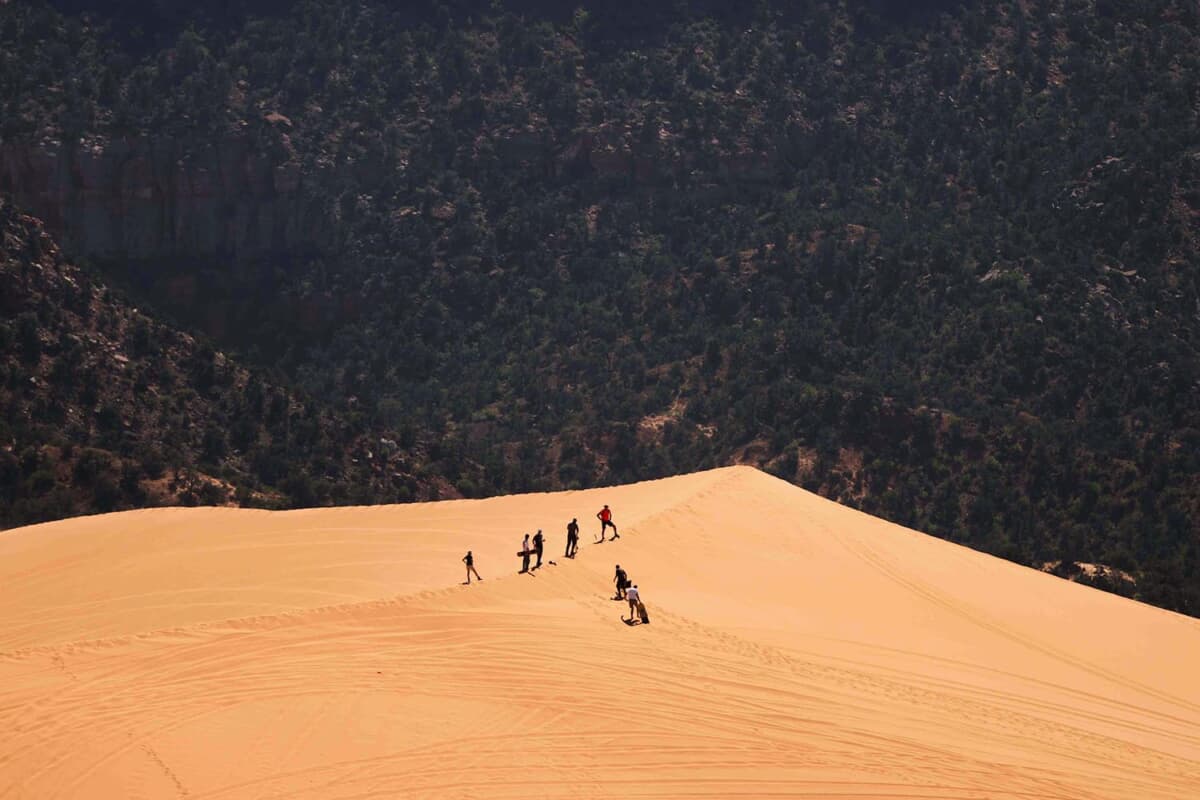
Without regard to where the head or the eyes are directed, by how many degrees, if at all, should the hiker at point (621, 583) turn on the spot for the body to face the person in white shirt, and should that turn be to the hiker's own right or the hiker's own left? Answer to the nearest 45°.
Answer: approximately 135° to the hiker's own left

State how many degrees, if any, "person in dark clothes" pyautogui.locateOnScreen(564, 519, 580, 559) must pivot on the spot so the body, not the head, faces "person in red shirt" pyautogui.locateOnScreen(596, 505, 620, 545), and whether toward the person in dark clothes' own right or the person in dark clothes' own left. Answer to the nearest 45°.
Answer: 0° — they already face them

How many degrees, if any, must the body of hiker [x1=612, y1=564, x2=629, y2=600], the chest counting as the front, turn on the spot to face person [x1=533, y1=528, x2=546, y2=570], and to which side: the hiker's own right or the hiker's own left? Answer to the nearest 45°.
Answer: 0° — they already face them

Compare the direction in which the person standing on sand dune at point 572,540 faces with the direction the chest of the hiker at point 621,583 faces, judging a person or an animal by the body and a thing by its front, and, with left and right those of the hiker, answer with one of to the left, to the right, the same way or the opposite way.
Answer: to the right

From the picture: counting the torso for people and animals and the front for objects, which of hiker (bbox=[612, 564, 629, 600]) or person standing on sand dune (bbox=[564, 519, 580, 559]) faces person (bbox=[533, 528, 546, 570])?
the hiker

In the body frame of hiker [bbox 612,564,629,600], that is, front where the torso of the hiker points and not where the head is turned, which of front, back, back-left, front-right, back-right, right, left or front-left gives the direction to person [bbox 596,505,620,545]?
front-right

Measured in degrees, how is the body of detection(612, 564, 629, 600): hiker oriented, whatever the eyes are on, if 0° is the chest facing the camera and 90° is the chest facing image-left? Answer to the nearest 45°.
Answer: approximately 135°

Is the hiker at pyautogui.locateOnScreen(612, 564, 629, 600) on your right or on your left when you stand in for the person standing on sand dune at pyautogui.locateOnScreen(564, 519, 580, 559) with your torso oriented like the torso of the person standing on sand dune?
on your right

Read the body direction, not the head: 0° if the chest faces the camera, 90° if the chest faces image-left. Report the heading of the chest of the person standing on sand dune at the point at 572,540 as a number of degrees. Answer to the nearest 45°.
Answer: approximately 225°
